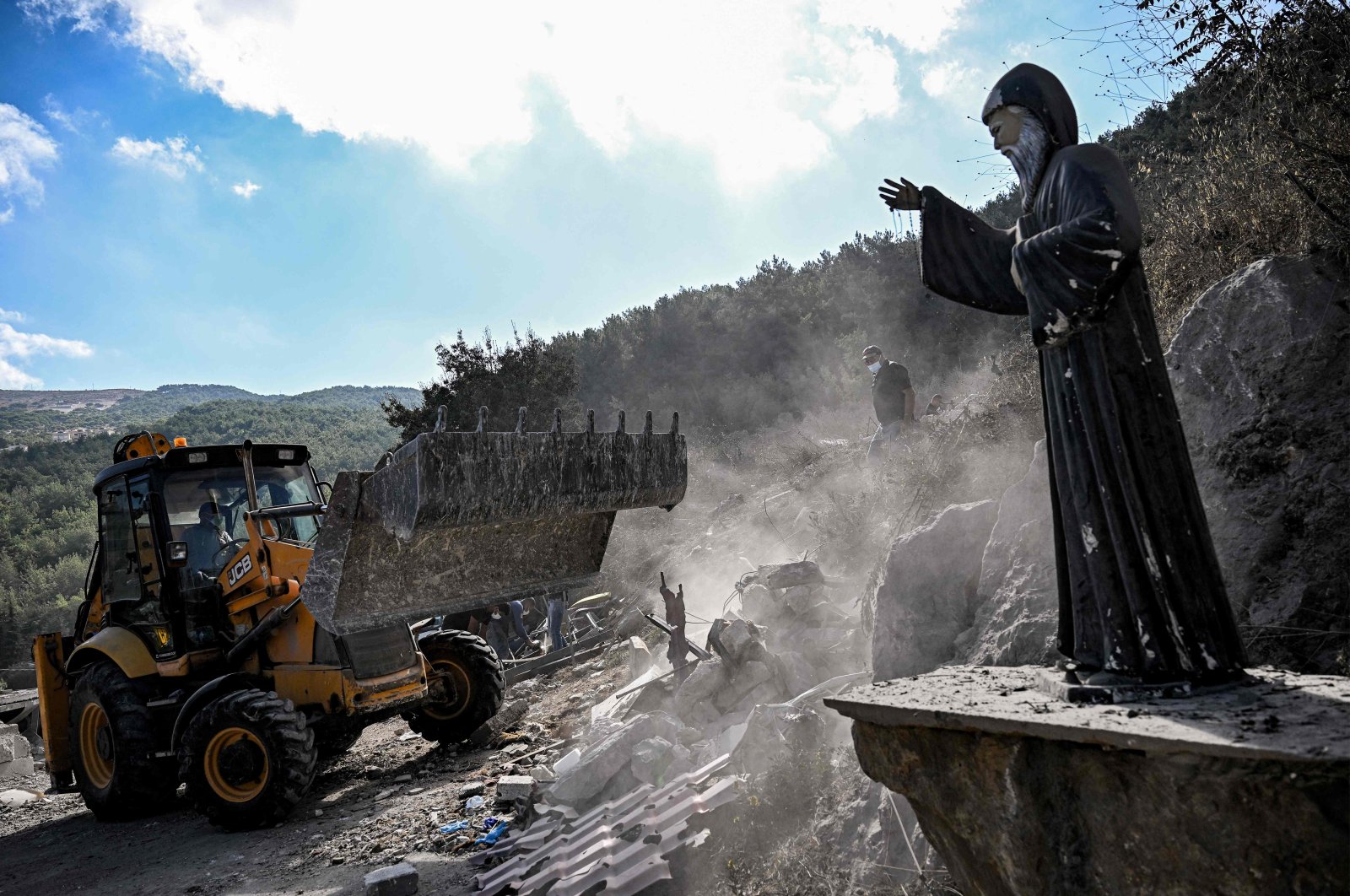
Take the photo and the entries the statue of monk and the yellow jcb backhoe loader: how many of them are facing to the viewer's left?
1

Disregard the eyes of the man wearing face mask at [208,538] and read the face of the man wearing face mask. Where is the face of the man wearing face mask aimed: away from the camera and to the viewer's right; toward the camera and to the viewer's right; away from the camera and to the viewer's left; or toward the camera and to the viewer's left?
toward the camera and to the viewer's right

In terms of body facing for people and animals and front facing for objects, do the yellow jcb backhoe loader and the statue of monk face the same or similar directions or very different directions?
very different directions

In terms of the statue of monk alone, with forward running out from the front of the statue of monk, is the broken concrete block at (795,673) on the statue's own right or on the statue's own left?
on the statue's own right

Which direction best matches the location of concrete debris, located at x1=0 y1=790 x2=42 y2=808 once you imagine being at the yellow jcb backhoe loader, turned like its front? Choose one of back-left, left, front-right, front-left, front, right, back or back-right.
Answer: back

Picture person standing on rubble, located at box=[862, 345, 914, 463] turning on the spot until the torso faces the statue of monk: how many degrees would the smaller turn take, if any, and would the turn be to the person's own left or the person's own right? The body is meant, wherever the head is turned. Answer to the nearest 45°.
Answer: approximately 45° to the person's own left

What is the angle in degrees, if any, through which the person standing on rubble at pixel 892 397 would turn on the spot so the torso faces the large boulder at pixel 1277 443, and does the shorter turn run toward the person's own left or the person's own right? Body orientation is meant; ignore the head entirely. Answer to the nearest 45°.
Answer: approximately 45° to the person's own left

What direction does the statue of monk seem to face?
to the viewer's left

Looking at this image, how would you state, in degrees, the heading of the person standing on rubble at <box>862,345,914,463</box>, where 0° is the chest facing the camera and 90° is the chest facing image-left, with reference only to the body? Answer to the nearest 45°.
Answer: approximately 45°
